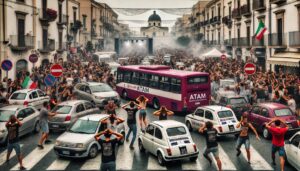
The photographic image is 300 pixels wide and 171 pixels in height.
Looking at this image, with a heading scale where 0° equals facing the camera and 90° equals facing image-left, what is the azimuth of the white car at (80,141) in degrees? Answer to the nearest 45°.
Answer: approximately 45°

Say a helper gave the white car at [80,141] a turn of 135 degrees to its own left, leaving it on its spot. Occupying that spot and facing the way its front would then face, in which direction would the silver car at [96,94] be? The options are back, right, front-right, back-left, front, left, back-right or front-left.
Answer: left

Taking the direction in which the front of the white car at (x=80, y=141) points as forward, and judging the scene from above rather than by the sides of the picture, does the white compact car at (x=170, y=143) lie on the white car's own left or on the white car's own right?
on the white car's own left

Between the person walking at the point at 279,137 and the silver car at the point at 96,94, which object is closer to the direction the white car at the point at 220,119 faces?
the silver car
